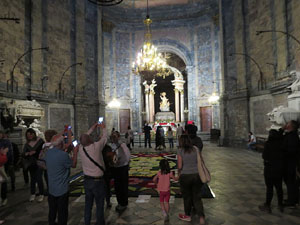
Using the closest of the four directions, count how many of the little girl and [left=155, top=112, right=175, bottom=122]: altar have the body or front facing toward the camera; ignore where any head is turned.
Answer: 1

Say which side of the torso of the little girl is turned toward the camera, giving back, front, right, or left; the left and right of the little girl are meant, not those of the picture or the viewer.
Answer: back

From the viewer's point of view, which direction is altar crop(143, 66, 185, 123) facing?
toward the camera

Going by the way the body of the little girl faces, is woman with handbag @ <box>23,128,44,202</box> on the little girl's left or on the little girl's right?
on the little girl's left

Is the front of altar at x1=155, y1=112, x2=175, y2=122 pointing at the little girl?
yes

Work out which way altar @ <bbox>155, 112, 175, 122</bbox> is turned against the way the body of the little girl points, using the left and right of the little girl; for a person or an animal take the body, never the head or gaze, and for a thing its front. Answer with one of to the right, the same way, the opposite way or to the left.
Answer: the opposite way

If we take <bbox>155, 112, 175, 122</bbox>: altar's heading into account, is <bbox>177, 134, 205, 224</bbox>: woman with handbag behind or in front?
in front

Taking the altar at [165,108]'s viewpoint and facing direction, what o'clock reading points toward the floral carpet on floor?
The floral carpet on floor is roughly at 12 o'clock from the altar.

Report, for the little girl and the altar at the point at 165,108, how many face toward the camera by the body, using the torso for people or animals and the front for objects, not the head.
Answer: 1

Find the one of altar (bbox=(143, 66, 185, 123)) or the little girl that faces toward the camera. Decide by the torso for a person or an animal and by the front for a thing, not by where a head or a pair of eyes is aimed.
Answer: the altar

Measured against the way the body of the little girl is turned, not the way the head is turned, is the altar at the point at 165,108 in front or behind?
in front

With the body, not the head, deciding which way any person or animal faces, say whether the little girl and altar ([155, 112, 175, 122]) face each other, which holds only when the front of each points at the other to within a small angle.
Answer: yes

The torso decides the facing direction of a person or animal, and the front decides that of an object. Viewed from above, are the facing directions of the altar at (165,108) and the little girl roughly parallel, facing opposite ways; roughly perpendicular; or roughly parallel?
roughly parallel, facing opposite ways
